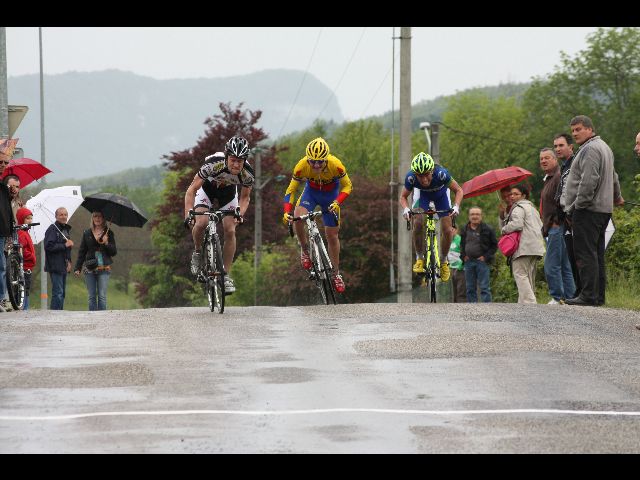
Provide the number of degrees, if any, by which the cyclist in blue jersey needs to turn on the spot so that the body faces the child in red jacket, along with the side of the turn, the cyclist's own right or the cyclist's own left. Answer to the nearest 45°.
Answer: approximately 90° to the cyclist's own right

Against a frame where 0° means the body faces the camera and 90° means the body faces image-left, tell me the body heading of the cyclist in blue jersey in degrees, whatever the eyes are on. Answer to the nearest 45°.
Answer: approximately 0°

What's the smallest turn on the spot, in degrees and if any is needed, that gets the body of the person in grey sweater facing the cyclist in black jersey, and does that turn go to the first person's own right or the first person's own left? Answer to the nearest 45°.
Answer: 0° — they already face them

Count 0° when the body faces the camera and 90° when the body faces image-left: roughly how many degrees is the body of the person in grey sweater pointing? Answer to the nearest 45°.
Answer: approximately 90°

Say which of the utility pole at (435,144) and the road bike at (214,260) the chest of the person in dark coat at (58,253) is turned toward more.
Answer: the road bike
